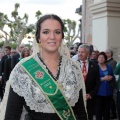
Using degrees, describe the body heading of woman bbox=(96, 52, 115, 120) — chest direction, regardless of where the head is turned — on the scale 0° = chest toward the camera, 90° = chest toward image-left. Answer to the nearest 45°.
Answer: approximately 45°

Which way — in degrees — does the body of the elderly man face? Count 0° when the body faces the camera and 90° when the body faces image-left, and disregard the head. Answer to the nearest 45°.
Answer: approximately 45°
